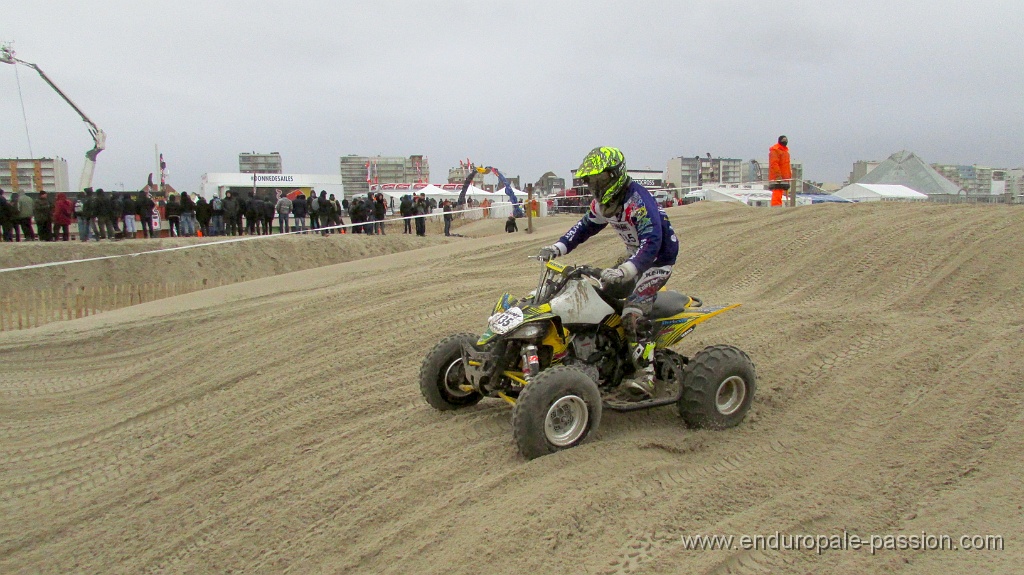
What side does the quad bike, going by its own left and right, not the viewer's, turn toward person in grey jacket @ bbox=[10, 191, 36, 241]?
right

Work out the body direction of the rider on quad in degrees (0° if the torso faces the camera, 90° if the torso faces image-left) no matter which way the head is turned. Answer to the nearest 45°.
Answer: approximately 45°

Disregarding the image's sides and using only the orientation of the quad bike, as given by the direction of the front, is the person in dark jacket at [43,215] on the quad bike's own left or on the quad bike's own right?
on the quad bike's own right

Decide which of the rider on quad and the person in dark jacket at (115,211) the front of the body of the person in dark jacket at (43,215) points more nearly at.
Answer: the rider on quad

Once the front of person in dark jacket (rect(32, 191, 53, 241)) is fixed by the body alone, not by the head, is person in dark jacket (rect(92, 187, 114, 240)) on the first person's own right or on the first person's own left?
on the first person's own left

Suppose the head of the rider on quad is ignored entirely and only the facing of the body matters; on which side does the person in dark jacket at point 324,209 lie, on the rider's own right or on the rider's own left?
on the rider's own right
